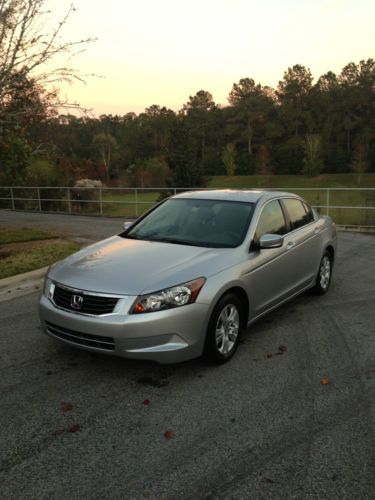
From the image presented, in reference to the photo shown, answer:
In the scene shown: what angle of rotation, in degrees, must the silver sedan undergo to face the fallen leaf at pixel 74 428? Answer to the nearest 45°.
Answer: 0° — it already faces it

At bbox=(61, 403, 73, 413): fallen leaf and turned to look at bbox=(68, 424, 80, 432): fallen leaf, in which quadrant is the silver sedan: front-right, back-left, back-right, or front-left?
back-left

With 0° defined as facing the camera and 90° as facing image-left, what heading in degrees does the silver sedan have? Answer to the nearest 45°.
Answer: approximately 45°

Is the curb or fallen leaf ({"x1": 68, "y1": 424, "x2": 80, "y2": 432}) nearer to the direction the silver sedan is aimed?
the fallen leaf

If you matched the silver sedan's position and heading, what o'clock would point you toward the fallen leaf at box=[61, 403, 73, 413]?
The fallen leaf is roughly at 12 o'clock from the silver sedan.

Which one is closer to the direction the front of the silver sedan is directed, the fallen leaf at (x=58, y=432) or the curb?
the fallen leaf

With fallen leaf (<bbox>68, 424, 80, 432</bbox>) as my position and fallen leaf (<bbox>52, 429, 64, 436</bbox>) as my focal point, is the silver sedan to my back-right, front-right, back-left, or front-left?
back-right
